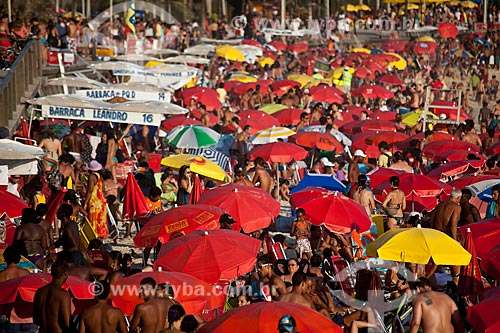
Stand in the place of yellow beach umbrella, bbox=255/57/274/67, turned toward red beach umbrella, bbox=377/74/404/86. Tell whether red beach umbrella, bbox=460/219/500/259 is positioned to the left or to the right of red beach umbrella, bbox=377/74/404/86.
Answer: right

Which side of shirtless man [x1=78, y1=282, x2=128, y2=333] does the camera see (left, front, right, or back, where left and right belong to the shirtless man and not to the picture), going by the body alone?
back

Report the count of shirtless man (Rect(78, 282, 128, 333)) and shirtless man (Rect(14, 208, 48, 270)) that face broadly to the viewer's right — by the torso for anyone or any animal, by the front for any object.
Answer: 0

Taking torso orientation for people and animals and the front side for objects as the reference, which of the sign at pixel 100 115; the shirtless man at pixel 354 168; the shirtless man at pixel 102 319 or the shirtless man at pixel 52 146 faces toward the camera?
the sign

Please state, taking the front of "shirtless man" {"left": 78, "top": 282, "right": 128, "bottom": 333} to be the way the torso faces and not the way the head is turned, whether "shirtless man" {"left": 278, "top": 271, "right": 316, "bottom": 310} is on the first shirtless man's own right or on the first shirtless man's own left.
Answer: on the first shirtless man's own right

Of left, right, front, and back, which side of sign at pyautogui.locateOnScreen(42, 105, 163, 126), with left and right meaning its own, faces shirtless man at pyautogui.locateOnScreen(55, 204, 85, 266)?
front
